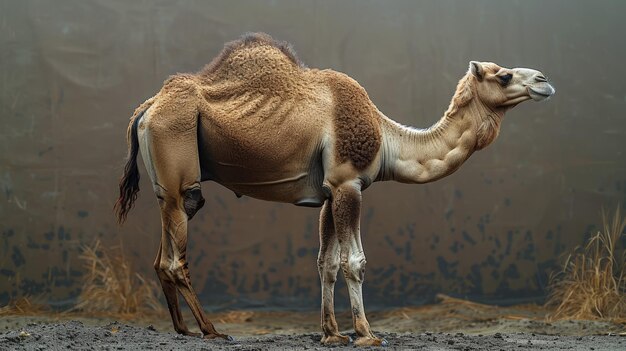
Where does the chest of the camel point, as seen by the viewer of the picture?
to the viewer's right

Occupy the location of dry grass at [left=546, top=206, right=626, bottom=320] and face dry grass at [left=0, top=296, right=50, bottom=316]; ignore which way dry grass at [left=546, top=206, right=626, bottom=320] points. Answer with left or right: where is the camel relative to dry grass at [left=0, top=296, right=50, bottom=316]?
left

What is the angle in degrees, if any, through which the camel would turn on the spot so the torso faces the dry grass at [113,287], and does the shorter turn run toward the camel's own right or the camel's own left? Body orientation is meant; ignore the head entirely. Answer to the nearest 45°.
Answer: approximately 135° to the camel's own left

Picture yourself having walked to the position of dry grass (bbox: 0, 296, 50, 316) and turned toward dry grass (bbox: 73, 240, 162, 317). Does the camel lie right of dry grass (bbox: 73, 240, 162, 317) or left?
right

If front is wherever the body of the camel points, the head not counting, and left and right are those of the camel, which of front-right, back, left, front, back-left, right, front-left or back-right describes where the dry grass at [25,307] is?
back-left

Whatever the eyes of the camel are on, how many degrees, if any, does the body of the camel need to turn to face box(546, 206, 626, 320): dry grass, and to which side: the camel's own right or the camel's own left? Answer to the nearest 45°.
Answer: approximately 45° to the camel's own left

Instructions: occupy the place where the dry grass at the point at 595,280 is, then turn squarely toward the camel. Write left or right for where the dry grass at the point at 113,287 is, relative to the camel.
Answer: right
